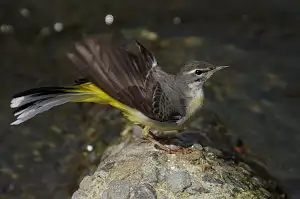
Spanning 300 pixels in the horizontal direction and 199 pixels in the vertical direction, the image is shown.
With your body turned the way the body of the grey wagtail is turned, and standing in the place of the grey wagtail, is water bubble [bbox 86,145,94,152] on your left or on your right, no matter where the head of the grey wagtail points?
on your left

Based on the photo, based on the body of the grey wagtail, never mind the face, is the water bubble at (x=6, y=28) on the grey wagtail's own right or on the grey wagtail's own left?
on the grey wagtail's own left

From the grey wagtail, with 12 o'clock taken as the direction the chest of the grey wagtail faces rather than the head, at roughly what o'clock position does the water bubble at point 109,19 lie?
The water bubble is roughly at 9 o'clock from the grey wagtail.

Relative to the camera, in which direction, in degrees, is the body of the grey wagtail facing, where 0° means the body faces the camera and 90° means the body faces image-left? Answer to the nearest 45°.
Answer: approximately 270°

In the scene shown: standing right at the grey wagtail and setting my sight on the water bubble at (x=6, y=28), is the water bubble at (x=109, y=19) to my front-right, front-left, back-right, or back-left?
front-right

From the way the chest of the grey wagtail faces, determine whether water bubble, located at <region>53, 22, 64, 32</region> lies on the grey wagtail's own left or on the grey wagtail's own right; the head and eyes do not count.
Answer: on the grey wagtail's own left
